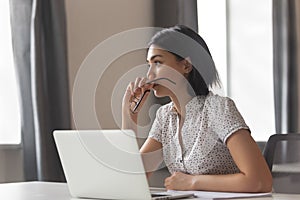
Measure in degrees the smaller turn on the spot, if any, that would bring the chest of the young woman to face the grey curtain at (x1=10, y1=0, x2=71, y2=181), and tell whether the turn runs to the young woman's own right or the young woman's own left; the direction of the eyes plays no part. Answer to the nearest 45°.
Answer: approximately 90° to the young woman's own right

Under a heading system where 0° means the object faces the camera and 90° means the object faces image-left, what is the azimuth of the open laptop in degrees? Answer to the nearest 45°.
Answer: approximately 225°

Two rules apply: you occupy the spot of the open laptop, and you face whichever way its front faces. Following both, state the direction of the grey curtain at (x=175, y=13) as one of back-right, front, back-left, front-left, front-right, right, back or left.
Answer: front-left

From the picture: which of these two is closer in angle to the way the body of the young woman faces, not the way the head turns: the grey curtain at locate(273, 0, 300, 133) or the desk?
the desk

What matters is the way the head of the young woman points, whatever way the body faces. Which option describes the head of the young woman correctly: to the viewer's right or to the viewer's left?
to the viewer's left

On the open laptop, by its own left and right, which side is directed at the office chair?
front

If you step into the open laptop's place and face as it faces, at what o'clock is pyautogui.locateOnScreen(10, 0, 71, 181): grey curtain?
The grey curtain is roughly at 10 o'clock from the open laptop.

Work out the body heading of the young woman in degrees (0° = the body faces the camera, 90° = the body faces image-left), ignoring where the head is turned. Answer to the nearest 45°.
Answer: approximately 45°

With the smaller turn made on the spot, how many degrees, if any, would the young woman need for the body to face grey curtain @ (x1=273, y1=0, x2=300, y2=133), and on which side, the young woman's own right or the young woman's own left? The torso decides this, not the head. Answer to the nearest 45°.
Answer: approximately 135° to the young woman's own right

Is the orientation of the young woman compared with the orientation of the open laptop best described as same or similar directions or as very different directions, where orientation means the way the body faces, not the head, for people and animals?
very different directions
